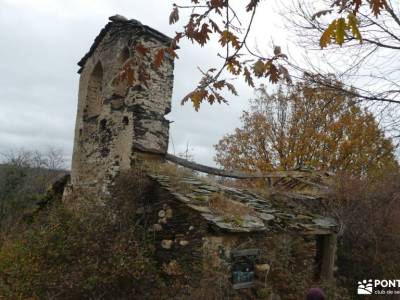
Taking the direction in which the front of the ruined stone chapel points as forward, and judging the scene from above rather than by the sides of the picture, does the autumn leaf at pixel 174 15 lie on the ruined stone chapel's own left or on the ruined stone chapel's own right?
on the ruined stone chapel's own left

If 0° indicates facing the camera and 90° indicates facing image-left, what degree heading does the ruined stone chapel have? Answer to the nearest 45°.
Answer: approximately 45°

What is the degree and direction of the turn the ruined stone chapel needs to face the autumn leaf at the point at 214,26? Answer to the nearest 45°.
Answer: approximately 45° to its left

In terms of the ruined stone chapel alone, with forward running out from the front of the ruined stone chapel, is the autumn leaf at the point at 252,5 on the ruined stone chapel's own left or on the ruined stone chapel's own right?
on the ruined stone chapel's own left

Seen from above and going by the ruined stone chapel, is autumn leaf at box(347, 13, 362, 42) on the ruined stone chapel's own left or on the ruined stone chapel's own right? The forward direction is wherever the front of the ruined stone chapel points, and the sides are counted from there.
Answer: on the ruined stone chapel's own left

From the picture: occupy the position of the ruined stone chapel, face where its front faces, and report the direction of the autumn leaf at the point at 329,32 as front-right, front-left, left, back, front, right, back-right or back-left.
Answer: front-left

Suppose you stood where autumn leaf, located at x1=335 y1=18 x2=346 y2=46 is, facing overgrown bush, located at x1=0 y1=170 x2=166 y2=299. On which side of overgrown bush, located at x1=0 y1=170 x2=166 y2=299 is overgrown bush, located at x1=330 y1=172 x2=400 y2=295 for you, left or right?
right
